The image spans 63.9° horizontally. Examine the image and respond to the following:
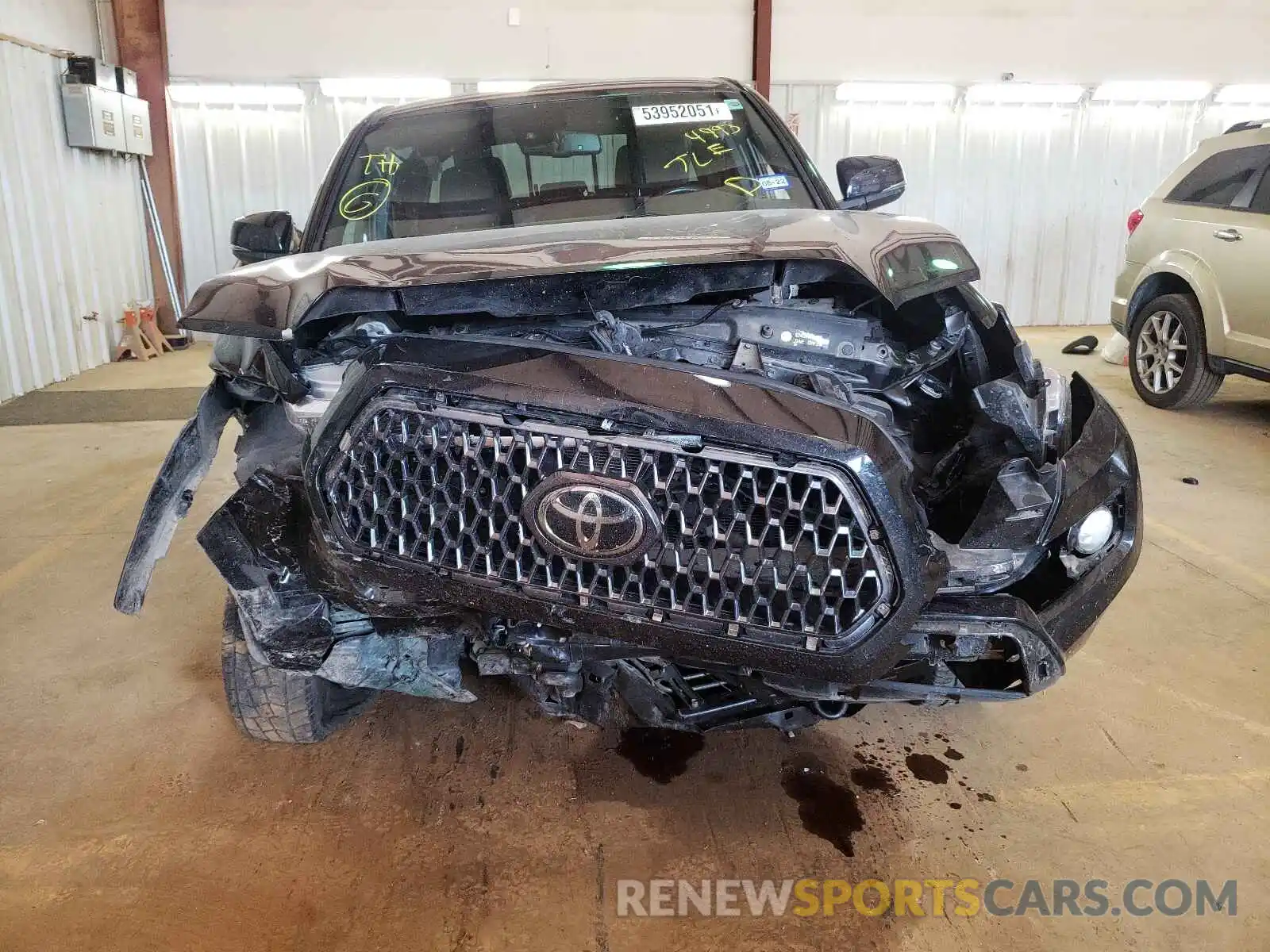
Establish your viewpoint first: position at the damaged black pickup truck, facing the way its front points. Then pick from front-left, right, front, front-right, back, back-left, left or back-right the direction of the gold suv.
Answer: back-left

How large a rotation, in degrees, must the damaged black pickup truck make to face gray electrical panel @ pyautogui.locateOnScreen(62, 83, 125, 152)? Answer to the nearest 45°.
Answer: approximately 135° to its right

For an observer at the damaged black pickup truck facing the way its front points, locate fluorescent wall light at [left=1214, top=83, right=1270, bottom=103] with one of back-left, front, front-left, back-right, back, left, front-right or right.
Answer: back-left

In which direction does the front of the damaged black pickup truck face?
toward the camera

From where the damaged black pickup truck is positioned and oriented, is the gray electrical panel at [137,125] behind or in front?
behind

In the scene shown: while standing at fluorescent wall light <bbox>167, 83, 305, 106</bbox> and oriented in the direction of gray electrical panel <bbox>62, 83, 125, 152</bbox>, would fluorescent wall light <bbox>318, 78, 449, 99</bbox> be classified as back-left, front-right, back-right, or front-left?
back-left

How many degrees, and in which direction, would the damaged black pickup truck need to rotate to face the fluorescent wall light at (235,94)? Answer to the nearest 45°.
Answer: approximately 135° to its right

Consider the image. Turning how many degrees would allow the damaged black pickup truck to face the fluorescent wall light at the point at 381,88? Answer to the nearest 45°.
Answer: approximately 180°

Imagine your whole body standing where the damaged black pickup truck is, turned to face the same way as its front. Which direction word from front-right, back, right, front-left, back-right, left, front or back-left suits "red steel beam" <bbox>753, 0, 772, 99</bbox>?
back

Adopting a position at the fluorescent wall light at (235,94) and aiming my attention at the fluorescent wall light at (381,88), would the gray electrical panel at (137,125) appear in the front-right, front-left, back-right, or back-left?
back-right

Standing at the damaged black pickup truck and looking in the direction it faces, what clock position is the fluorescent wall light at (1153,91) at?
The fluorescent wall light is roughly at 7 o'clock from the damaged black pickup truck.
